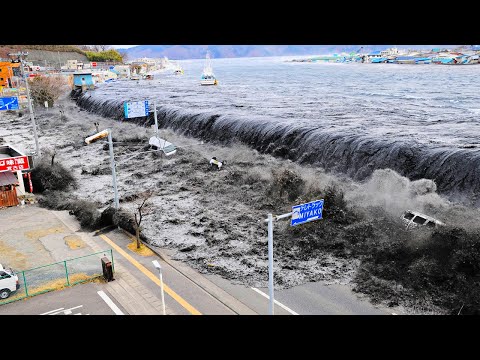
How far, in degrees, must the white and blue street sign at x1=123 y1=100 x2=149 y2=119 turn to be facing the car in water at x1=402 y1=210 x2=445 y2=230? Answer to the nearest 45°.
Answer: approximately 45° to its left

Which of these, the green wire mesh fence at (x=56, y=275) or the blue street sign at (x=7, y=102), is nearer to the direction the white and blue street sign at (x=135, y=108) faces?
the green wire mesh fence

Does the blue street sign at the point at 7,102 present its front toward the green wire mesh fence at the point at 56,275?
yes

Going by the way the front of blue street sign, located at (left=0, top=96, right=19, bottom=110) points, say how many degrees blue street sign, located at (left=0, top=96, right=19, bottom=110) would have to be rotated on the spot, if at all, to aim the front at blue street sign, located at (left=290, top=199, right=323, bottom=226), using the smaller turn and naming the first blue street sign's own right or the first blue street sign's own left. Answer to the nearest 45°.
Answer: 0° — it already faces it

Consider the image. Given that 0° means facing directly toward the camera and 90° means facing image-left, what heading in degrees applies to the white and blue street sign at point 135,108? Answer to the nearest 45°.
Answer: approximately 0°

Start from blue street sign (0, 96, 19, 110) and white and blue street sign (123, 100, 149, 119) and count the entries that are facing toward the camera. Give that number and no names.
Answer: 2

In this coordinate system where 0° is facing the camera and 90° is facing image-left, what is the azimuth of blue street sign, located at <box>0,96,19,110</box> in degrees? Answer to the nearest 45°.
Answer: approximately 0°

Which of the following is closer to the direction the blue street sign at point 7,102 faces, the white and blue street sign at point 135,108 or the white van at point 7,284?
the white van
